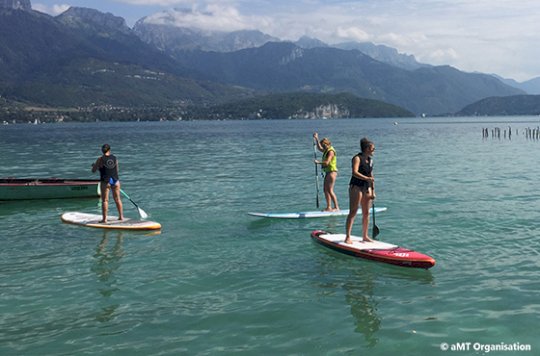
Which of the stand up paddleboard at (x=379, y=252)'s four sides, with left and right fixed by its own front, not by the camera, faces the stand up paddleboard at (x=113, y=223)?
back

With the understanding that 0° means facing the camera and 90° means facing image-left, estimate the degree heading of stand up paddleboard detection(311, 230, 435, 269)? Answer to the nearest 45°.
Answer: approximately 315°

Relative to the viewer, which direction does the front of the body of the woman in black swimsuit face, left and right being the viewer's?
facing the viewer and to the right of the viewer
